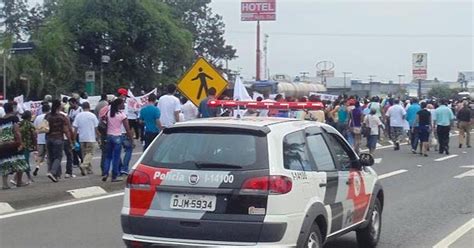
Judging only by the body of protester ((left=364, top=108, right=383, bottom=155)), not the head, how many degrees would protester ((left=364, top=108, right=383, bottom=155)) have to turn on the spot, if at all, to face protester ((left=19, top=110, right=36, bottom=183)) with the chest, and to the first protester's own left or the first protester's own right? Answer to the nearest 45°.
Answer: approximately 135° to the first protester's own left

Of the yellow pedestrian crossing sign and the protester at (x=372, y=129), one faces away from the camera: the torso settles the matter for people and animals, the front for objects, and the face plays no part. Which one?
the protester
